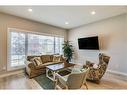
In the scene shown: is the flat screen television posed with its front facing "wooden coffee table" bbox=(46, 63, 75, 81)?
yes

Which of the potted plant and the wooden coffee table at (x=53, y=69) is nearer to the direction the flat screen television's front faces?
the wooden coffee table

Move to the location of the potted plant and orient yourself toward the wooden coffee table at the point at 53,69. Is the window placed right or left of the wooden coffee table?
right

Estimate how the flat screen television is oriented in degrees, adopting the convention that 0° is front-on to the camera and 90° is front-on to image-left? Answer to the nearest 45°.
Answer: approximately 45°

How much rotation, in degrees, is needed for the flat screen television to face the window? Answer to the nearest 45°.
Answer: approximately 45° to its right
